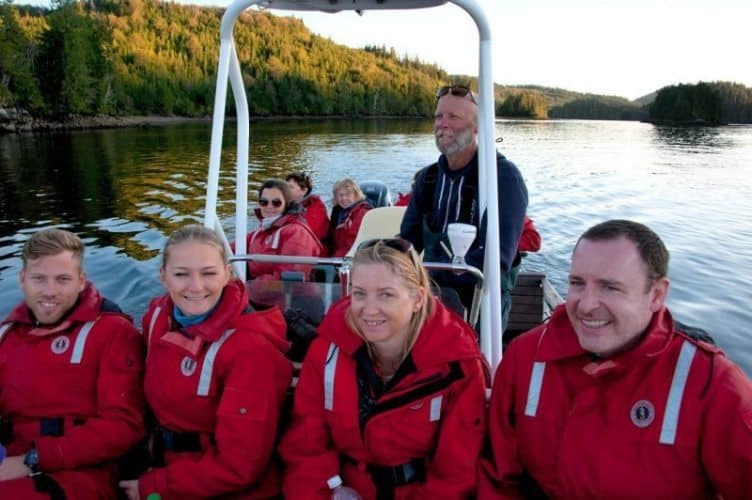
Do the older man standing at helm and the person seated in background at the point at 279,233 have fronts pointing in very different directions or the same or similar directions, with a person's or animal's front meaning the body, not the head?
same or similar directions

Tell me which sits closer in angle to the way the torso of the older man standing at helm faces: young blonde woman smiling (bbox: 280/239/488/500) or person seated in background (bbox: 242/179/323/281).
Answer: the young blonde woman smiling

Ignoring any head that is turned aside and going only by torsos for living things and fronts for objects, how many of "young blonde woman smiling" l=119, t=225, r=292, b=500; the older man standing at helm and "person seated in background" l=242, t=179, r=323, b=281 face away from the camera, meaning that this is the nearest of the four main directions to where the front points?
0

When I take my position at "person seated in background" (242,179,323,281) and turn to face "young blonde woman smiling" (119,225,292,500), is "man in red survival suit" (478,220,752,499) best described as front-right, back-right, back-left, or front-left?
front-left

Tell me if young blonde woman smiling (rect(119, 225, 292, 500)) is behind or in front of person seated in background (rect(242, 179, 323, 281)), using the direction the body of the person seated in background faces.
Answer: in front

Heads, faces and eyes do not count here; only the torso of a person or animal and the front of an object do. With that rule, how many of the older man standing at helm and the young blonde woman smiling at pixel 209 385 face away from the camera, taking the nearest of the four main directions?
0

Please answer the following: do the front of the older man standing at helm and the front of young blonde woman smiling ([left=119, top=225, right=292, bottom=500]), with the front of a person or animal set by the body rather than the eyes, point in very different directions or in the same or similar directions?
same or similar directions

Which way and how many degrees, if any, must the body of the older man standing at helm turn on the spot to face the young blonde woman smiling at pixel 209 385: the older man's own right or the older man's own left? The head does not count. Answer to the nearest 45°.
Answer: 0° — they already face them

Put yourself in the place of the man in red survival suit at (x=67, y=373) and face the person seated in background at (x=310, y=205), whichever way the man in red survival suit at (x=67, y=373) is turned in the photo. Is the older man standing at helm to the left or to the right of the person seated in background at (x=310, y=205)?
right

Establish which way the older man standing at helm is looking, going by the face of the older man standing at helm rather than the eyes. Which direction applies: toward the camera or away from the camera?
toward the camera

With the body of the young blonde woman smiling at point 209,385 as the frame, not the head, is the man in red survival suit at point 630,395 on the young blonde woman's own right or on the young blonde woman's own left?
on the young blonde woman's own left

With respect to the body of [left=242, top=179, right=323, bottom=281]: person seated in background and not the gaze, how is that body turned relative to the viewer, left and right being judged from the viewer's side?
facing the viewer and to the left of the viewer

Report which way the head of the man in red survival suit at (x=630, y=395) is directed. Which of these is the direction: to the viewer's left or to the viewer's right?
to the viewer's left

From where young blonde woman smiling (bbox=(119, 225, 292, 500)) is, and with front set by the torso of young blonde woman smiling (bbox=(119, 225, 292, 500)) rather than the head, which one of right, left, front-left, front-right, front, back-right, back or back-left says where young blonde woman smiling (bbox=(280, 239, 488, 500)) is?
left
